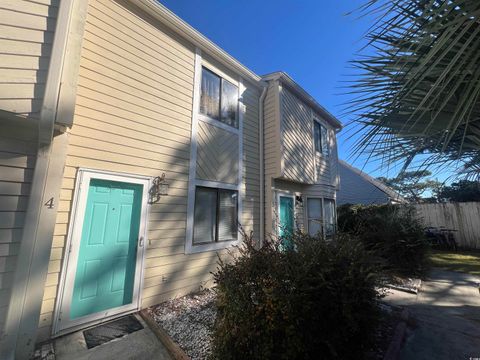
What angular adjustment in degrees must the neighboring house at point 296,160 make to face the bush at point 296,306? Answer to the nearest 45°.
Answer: approximately 45° to its right

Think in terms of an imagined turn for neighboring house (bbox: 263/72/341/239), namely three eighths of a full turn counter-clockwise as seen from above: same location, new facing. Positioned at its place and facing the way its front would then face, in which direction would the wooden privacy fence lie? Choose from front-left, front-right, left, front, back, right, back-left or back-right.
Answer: front-right

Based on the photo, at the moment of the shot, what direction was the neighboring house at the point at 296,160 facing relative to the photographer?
facing the viewer and to the right of the viewer

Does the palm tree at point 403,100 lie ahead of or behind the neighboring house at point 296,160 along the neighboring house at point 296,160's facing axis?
ahead

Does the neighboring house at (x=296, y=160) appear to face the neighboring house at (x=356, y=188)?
no
